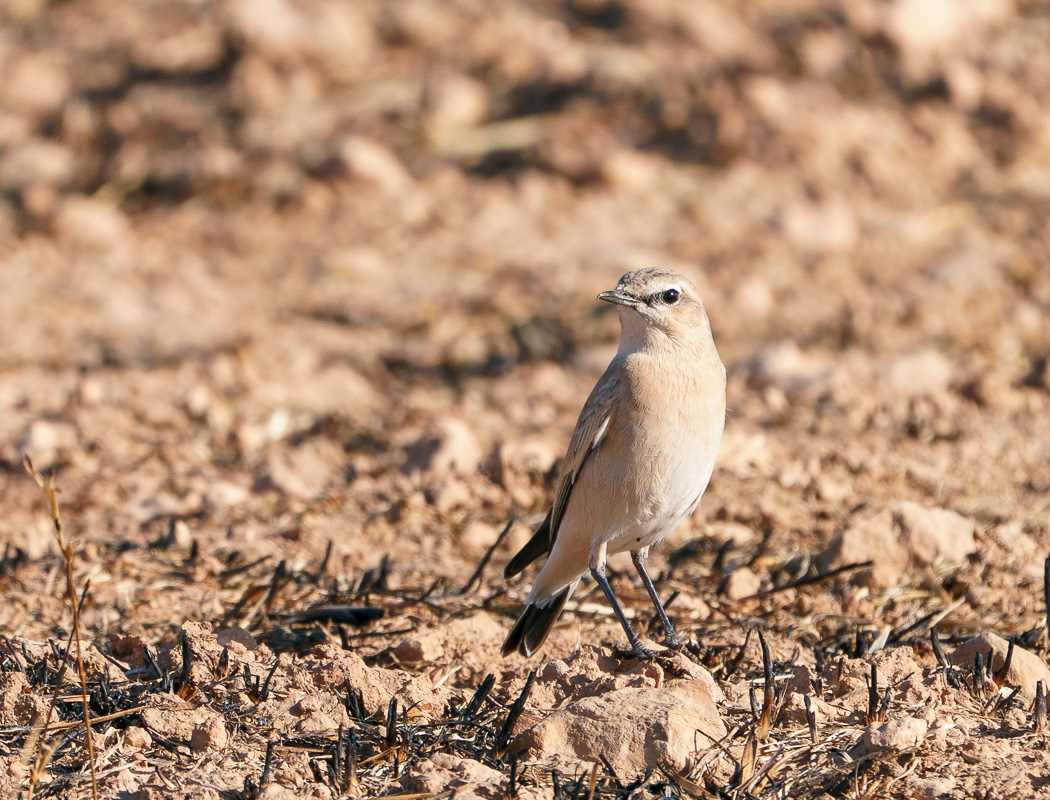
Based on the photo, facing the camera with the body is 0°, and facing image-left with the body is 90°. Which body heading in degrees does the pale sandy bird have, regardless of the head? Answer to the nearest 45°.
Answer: approximately 315°

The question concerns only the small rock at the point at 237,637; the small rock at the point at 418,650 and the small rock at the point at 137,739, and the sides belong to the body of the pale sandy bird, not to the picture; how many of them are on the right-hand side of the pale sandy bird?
3

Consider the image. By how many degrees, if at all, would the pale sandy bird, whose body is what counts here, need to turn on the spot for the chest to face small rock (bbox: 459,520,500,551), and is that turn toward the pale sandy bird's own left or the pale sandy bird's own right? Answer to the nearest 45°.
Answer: approximately 180°

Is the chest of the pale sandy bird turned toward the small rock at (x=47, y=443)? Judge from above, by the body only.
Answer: no

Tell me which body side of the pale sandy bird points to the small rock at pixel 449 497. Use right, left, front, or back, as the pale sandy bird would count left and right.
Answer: back

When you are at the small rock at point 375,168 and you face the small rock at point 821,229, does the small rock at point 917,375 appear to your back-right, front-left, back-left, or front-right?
front-right

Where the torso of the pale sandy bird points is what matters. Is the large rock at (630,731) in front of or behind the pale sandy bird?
in front

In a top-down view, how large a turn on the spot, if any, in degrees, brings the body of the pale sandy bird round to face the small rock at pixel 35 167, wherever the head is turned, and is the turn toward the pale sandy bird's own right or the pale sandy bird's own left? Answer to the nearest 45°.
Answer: approximately 180°

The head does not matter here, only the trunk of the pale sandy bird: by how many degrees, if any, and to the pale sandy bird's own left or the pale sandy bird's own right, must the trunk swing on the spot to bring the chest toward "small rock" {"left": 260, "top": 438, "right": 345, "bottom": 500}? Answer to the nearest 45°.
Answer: approximately 180°

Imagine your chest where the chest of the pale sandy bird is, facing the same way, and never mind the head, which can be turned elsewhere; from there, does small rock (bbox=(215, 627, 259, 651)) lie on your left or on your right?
on your right

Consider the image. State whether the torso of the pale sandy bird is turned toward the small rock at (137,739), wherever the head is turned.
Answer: no

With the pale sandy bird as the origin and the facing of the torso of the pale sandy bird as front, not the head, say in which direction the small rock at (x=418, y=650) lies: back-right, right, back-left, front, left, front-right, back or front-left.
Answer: right

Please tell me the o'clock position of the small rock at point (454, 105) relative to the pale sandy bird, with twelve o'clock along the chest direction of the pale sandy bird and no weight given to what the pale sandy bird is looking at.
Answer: The small rock is roughly at 7 o'clock from the pale sandy bird.

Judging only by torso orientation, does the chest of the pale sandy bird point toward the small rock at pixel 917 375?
no
